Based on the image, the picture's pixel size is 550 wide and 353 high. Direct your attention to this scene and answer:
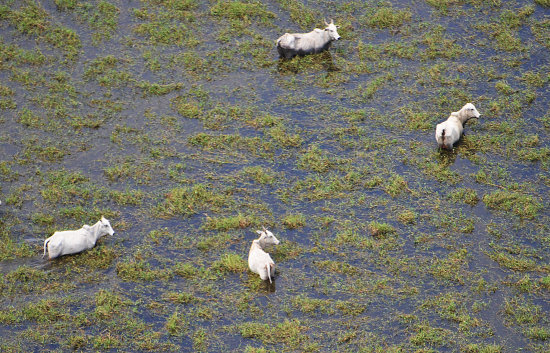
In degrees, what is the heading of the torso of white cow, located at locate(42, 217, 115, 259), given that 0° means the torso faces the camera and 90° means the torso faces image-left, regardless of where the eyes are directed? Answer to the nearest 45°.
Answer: approximately 270°

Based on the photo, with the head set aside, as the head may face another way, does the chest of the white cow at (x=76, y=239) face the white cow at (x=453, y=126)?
yes

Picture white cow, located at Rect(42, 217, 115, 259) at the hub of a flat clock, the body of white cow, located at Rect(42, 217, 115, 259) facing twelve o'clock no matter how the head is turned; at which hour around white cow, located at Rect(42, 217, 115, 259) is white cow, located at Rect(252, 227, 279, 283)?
white cow, located at Rect(252, 227, 279, 283) is roughly at 1 o'clock from white cow, located at Rect(42, 217, 115, 259).

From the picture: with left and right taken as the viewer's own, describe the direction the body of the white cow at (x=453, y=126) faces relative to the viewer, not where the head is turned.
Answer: facing away from the viewer and to the right of the viewer

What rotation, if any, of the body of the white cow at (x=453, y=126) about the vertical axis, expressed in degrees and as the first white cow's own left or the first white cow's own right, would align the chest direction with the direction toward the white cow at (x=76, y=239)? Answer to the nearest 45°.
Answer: approximately 180°
